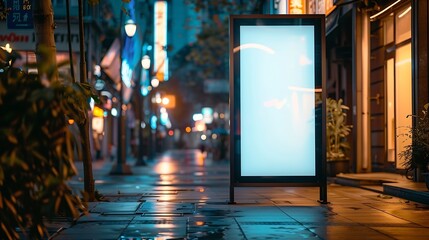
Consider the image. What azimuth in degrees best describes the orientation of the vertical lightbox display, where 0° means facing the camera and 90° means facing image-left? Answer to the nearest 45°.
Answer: approximately 0°

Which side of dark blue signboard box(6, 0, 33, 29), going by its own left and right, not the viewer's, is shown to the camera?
front

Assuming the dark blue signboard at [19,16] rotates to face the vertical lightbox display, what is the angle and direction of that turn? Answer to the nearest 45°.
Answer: approximately 45° to its left

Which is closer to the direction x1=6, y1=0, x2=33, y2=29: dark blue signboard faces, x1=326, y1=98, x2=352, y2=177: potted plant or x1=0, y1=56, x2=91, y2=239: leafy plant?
the leafy plant

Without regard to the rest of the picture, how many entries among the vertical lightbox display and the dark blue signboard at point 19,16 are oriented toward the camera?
2

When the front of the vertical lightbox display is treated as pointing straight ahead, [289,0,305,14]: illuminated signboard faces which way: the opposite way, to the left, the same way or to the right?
the same way

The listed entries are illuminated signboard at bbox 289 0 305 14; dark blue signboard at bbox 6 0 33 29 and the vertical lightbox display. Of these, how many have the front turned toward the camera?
3

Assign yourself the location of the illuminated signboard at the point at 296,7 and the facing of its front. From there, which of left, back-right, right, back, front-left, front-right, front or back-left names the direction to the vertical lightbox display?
front

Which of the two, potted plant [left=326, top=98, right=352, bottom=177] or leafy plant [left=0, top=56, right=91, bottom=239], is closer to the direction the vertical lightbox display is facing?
the leafy plant

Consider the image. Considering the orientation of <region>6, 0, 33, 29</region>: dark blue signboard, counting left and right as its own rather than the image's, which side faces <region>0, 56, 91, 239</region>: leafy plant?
front
